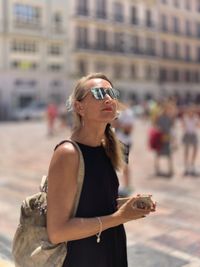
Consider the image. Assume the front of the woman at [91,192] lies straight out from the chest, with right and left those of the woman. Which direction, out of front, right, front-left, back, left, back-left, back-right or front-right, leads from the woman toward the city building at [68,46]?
back-left

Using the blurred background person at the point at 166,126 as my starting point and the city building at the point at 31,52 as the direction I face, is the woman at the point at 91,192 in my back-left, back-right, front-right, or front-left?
back-left

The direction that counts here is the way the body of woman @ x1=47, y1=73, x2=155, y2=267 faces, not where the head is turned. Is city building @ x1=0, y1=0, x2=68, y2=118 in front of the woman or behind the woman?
behind

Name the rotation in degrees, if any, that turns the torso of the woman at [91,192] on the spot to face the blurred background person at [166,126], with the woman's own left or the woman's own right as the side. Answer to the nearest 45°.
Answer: approximately 135° to the woman's own left
